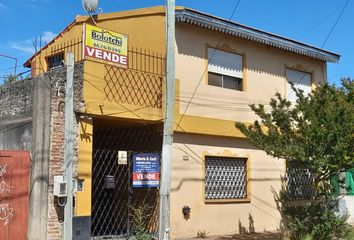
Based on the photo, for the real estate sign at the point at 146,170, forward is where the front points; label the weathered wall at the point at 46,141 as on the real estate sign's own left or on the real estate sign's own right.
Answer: on the real estate sign's own right

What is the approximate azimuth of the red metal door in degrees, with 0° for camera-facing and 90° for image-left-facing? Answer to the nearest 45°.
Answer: approximately 0°

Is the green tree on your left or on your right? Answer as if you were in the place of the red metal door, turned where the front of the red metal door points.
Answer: on your left

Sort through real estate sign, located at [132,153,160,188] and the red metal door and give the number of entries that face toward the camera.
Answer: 2

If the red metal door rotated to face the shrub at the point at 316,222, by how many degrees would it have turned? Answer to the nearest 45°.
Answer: approximately 90° to its left

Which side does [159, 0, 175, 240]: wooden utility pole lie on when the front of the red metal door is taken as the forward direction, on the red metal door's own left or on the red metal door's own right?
on the red metal door's own left

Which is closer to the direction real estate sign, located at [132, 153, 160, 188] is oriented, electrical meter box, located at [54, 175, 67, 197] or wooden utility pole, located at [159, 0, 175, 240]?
the wooden utility pole

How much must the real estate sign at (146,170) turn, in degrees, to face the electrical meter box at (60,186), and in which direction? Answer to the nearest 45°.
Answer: approximately 45° to its right

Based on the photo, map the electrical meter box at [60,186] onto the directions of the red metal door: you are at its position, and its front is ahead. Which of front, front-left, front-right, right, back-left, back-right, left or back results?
front-left

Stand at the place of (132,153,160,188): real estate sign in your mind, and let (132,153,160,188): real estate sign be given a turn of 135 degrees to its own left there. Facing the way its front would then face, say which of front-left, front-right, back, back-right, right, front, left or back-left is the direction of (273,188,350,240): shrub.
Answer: front-right
